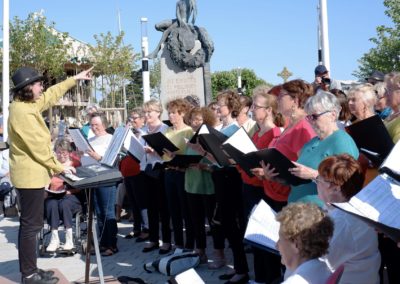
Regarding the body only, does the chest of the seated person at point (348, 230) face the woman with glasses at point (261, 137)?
no

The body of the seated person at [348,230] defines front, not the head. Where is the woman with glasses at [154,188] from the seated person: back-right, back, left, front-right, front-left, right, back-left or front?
front-right

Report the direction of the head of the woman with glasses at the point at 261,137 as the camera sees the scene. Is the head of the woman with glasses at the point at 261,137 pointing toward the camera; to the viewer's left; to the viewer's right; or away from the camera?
to the viewer's left

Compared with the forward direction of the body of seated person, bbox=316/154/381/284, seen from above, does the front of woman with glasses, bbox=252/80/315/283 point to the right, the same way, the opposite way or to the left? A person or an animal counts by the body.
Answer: the same way

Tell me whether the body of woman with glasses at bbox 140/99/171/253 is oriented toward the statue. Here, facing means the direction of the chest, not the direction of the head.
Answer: no

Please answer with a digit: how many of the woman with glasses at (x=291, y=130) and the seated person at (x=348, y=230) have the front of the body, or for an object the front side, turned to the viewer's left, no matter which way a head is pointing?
2

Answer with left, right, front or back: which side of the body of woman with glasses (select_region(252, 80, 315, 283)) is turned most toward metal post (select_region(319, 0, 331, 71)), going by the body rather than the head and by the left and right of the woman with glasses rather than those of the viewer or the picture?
right

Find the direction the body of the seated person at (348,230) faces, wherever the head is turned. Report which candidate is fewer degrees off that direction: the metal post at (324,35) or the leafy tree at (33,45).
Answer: the leafy tree

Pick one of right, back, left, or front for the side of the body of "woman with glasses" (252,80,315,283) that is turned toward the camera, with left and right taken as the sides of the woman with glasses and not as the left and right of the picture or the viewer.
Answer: left

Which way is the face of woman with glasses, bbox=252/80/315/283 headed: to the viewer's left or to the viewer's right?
to the viewer's left

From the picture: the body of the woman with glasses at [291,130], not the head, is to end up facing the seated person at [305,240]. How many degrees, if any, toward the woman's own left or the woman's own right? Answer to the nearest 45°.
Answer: approximately 90° to the woman's own left

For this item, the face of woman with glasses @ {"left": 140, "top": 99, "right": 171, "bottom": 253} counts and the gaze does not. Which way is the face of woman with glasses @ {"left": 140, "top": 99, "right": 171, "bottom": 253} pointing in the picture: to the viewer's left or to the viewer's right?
to the viewer's left

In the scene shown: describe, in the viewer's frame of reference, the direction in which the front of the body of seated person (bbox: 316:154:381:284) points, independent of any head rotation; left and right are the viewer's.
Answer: facing to the left of the viewer

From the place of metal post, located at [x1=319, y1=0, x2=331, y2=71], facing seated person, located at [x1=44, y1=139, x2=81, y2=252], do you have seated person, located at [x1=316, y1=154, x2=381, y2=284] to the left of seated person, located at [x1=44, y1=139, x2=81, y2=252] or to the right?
left

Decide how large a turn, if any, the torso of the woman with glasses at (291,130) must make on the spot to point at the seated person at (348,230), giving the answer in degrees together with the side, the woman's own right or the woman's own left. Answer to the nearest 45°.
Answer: approximately 90° to the woman's own left
